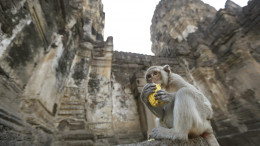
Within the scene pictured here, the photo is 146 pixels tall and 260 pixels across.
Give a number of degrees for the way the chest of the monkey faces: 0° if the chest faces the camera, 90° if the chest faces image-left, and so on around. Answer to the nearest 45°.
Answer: approximately 90°
